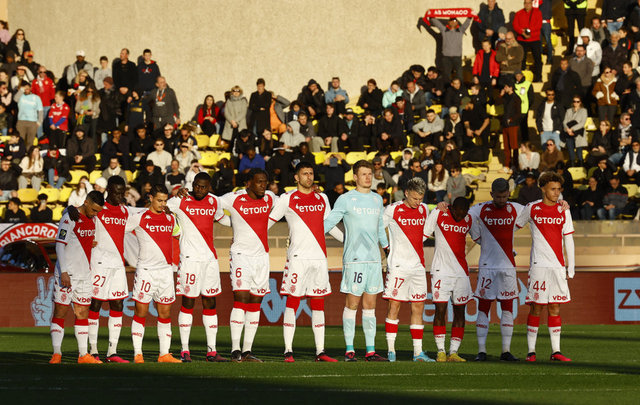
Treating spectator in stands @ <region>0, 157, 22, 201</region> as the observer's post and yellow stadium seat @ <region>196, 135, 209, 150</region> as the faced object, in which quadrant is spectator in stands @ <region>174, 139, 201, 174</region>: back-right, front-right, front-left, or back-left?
front-right

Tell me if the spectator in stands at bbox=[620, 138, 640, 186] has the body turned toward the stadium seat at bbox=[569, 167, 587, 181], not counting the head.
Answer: no

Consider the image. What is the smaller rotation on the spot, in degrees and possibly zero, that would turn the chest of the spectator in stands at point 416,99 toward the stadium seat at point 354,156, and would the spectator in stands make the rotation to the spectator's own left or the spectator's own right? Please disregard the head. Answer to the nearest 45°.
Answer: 0° — they already face it

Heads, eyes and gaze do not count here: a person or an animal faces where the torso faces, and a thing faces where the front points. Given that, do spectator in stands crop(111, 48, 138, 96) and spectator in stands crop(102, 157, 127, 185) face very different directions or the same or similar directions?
same or similar directions

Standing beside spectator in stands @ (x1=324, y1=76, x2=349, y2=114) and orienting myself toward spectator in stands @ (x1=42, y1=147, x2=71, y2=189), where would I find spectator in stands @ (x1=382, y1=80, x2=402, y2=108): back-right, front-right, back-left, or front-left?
back-left

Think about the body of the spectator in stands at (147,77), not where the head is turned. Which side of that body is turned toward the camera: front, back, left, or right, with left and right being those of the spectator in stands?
front

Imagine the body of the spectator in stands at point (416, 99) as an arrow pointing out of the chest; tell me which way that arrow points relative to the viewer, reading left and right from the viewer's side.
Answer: facing the viewer and to the left of the viewer

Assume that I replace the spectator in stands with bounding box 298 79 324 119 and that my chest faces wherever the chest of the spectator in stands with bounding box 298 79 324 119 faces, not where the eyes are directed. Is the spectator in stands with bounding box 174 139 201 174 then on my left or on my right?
on my right

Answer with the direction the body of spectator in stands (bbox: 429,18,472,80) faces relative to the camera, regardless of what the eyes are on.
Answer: toward the camera

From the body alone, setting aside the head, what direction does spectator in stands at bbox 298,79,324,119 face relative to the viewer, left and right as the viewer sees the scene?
facing the viewer

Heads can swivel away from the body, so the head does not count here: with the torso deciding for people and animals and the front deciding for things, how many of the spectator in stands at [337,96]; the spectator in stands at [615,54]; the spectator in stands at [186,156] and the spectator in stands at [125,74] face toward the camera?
4

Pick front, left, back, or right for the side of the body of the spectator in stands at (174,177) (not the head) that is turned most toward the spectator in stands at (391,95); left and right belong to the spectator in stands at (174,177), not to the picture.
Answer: left

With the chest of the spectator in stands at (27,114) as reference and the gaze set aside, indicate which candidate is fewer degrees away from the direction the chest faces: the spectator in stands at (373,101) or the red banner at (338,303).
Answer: the red banner
